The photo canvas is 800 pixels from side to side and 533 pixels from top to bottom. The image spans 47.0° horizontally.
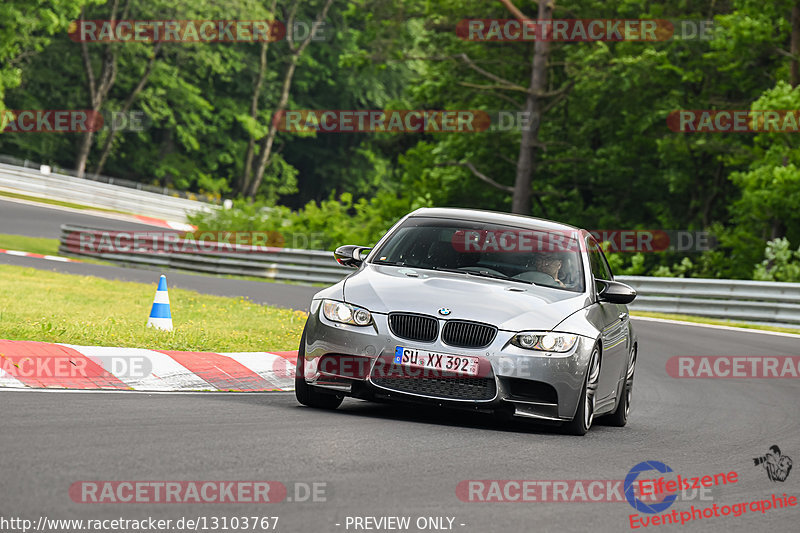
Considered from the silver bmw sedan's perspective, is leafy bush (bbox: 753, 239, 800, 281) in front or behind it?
behind

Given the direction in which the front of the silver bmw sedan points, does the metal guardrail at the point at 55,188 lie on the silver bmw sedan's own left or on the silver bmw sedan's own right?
on the silver bmw sedan's own right

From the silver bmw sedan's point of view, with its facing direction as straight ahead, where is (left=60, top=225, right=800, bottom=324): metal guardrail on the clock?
The metal guardrail is roughly at 5 o'clock from the silver bmw sedan.

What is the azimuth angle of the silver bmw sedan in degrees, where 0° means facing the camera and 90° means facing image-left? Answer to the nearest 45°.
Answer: approximately 45°
